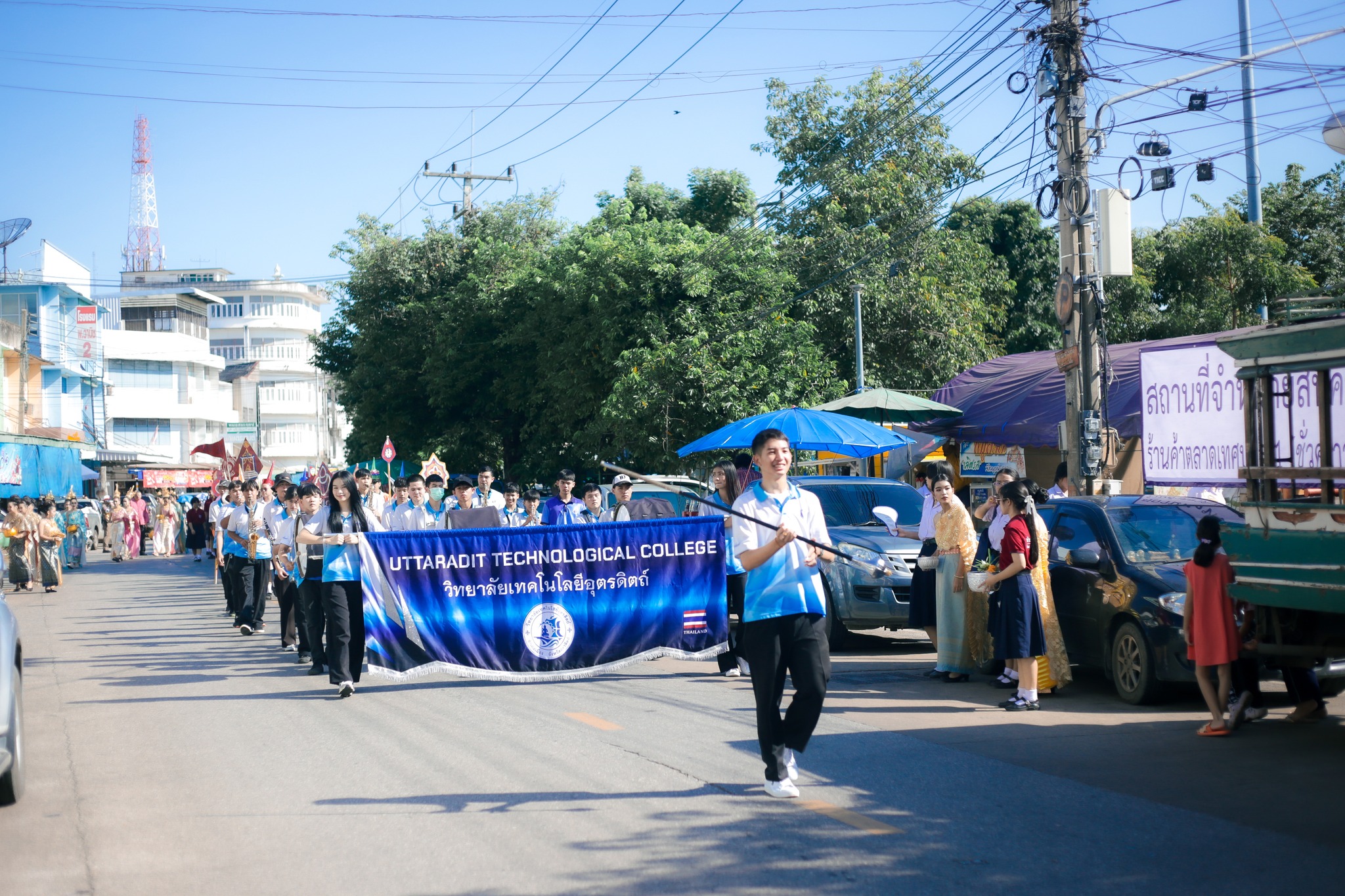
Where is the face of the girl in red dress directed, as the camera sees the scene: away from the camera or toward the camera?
away from the camera

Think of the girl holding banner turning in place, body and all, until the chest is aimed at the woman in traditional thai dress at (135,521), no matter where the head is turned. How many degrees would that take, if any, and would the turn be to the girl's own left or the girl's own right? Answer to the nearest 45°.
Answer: approximately 180°

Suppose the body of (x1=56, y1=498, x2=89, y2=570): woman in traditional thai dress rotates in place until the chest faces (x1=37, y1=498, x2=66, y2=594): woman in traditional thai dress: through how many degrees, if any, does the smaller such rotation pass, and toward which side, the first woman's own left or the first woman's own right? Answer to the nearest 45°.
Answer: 0° — they already face them

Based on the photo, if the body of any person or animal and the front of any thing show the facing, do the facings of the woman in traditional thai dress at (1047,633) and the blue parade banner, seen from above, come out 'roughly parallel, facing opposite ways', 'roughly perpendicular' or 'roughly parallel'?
roughly perpendicular

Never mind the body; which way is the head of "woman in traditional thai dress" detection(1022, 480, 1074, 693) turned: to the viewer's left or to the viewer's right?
to the viewer's left

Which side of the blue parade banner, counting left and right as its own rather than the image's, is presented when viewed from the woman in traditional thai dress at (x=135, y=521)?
back

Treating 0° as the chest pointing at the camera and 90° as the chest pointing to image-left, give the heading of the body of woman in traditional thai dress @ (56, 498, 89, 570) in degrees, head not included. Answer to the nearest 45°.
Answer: approximately 0°

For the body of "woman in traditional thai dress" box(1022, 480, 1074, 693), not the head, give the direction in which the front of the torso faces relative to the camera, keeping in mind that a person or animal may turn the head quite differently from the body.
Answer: to the viewer's left
